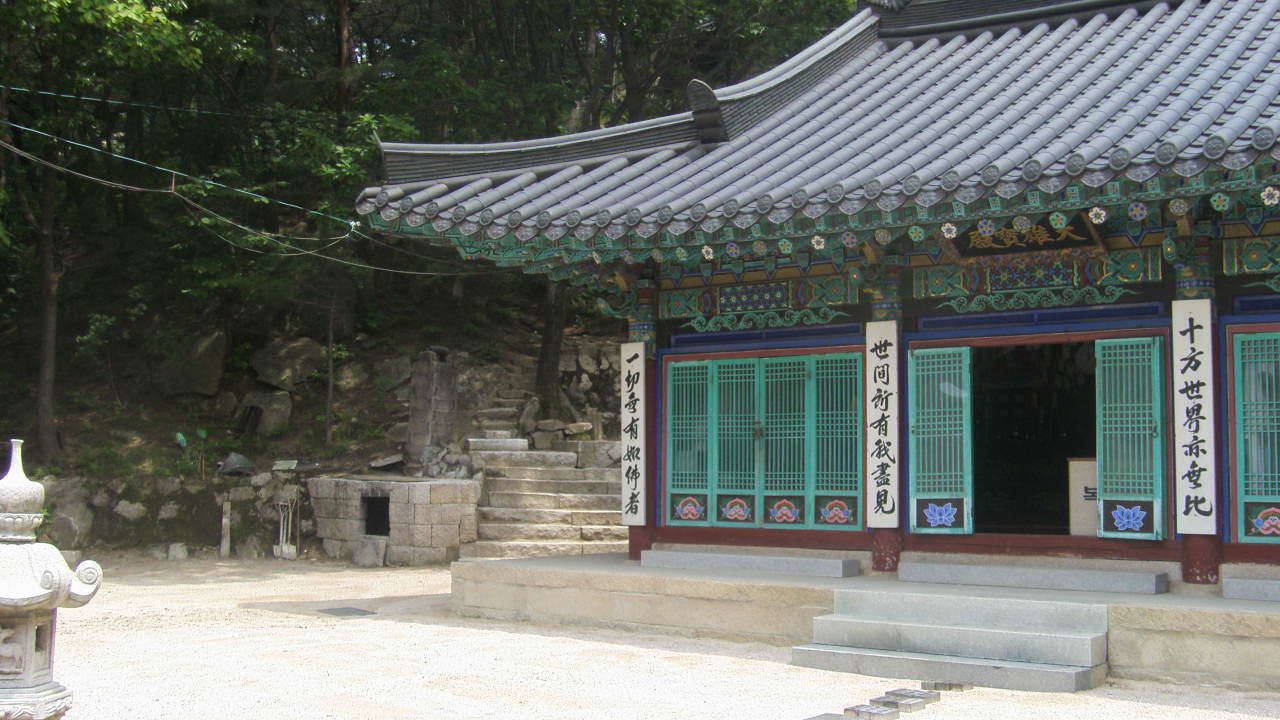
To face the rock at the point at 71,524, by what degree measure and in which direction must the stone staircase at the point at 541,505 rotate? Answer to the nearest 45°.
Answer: approximately 90° to its right

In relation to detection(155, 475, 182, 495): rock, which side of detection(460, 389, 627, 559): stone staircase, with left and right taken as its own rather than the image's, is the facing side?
right

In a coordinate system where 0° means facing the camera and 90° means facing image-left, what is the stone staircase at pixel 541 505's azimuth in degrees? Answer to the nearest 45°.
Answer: approximately 0°

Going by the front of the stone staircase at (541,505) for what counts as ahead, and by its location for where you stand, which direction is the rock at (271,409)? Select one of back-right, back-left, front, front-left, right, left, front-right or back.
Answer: back-right

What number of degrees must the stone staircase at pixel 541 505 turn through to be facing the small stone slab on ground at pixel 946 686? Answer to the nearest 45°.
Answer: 0° — it already faces it

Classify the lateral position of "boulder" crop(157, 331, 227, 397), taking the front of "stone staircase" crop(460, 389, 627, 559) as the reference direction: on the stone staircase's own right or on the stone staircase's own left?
on the stone staircase's own right

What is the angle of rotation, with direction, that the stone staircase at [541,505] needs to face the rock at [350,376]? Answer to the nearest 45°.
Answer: approximately 135° to its right

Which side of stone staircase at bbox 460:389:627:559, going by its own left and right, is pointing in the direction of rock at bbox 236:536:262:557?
right
